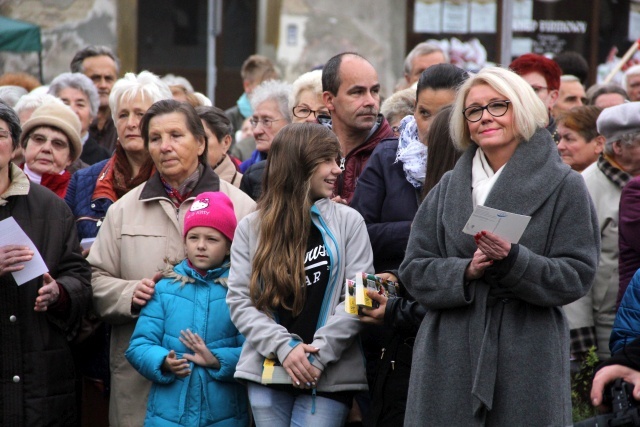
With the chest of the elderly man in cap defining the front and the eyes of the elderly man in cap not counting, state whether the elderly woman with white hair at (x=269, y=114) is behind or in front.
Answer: behind

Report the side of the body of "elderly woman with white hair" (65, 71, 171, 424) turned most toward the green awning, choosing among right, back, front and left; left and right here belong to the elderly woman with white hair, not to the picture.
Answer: back

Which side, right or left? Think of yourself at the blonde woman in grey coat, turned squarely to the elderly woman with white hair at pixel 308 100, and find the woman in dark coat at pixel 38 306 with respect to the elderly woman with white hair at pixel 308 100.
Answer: left

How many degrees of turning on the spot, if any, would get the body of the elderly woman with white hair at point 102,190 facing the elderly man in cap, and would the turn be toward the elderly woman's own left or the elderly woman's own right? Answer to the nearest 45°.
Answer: approximately 90° to the elderly woman's own left

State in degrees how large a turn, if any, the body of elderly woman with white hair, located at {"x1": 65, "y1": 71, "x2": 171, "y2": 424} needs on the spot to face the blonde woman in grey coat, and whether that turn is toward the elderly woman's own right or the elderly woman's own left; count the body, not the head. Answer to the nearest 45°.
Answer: approximately 45° to the elderly woman's own left
